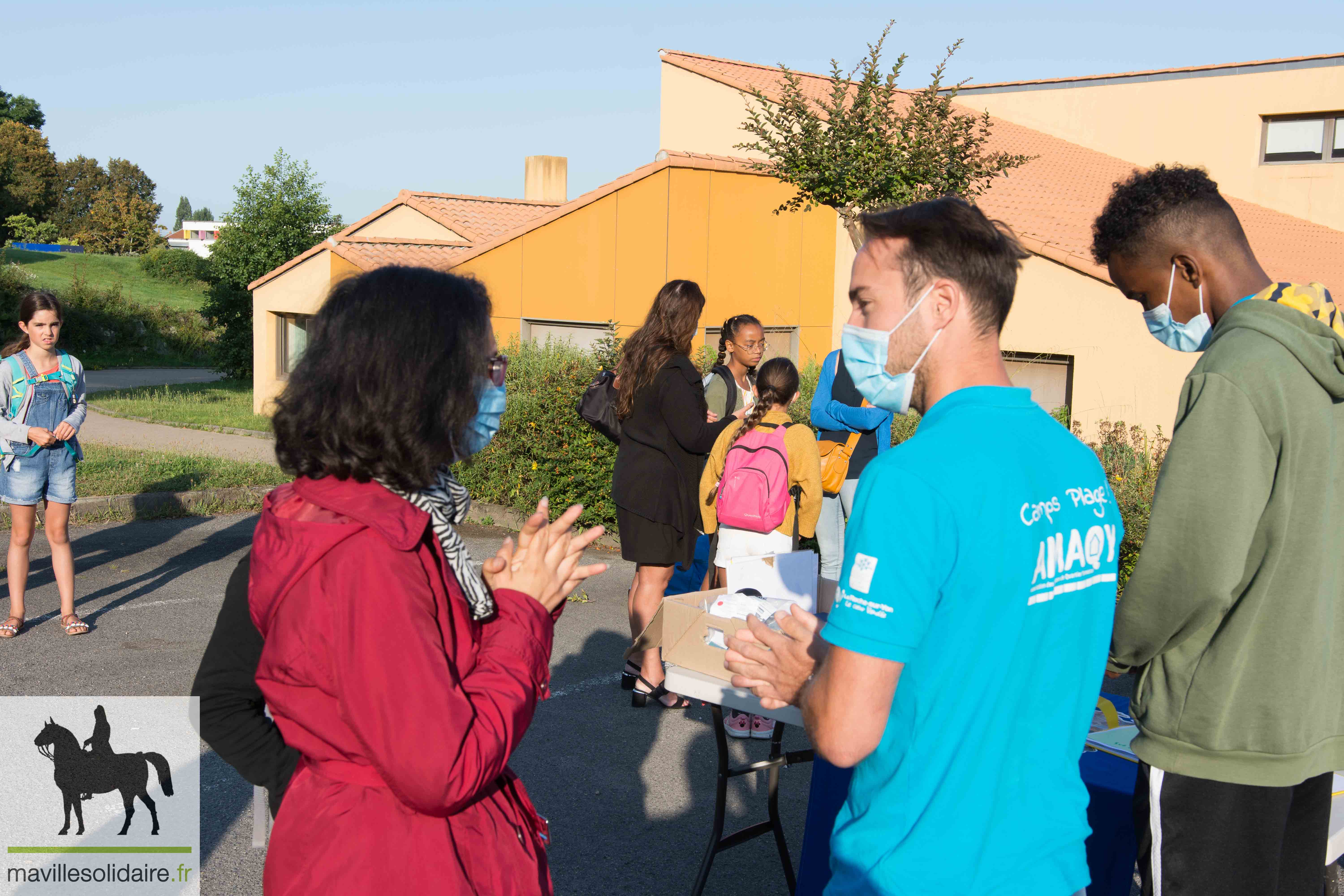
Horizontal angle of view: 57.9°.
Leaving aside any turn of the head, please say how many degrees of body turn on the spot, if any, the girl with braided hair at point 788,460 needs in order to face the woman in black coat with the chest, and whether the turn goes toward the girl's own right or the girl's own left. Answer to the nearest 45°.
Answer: approximately 45° to the girl's own left

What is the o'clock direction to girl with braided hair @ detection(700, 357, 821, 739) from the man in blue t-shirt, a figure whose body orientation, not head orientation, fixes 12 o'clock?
The girl with braided hair is roughly at 1 o'clock from the man in blue t-shirt.

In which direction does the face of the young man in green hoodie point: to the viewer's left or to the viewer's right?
to the viewer's left

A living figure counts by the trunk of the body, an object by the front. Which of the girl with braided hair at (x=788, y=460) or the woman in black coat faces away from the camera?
the girl with braided hair

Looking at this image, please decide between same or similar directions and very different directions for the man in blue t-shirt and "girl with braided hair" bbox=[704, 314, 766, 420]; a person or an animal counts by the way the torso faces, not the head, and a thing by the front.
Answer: very different directions

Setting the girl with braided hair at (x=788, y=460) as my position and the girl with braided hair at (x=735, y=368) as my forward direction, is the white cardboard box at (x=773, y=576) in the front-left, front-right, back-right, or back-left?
back-left

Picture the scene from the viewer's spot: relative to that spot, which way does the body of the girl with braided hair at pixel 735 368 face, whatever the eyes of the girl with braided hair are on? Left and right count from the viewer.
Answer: facing the viewer and to the right of the viewer

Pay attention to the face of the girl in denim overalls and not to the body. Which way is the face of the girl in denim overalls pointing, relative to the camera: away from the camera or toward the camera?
toward the camera

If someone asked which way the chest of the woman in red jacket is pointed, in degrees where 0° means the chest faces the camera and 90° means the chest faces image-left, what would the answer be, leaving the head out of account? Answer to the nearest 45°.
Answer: approximately 270°

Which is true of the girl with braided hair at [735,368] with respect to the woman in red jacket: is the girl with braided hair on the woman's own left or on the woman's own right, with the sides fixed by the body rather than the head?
on the woman's own left

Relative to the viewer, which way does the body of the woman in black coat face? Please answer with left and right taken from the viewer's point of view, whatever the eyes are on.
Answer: facing to the right of the viewer

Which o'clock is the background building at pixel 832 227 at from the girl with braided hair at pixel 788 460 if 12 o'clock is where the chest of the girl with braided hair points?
The background building is roughly at 12 o'clock from the girl with braided hair.

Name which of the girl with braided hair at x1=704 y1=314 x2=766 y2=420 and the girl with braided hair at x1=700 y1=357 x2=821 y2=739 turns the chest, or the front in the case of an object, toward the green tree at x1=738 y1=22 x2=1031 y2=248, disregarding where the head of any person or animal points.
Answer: the girl with braided hair at x1=700 y1=357 x2=821 y2=739

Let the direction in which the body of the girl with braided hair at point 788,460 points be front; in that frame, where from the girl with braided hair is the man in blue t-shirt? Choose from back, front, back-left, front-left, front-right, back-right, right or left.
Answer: back

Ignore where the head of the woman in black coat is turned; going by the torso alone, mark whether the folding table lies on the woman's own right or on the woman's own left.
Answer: on the woman's own right

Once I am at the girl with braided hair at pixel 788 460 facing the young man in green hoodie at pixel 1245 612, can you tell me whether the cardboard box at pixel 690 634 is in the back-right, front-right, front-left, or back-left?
front-right

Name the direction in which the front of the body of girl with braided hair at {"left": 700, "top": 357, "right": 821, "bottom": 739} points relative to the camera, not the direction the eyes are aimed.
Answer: away from the camera
